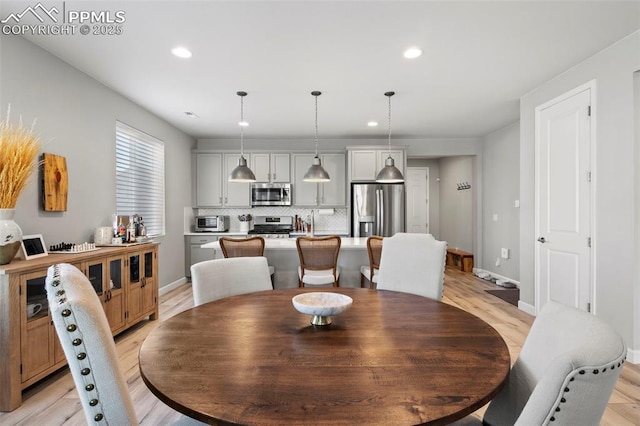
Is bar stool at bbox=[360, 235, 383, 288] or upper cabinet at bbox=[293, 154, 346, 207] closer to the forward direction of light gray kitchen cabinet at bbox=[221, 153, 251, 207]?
the bar stool

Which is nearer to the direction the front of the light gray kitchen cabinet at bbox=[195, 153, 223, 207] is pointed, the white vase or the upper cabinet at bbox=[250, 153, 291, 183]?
the white vase

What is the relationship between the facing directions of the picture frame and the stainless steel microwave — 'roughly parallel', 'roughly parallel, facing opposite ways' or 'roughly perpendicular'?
roughly perpendicular

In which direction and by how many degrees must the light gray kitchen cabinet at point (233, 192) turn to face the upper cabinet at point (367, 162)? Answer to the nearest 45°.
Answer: approximately 90° to its left

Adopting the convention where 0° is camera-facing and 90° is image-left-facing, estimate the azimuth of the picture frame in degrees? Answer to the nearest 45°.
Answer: approximately 315°

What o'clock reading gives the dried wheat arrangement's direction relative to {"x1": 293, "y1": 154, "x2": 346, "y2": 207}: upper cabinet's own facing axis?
The dried wheat arrangement is roughly at 1 o'clock from the upper cabinet.

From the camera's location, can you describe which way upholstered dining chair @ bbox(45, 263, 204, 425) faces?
facing to the right of the viewer

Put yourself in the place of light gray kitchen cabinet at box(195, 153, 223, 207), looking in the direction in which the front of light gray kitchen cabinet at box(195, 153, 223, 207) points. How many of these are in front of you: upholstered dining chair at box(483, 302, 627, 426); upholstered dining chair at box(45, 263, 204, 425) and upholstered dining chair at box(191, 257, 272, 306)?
3

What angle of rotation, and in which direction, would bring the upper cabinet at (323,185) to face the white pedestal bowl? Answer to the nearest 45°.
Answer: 0° — it already faces it

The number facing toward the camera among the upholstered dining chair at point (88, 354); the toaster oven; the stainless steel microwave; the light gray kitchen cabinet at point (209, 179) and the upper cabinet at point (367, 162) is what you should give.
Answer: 4

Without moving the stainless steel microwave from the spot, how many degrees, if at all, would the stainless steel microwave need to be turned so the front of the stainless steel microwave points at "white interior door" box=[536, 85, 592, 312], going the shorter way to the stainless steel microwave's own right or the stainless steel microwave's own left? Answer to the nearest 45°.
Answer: approximately 45° to the stainless steel microwave's own left

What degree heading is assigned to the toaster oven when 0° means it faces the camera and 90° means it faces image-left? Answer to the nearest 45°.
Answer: approximately 0°
